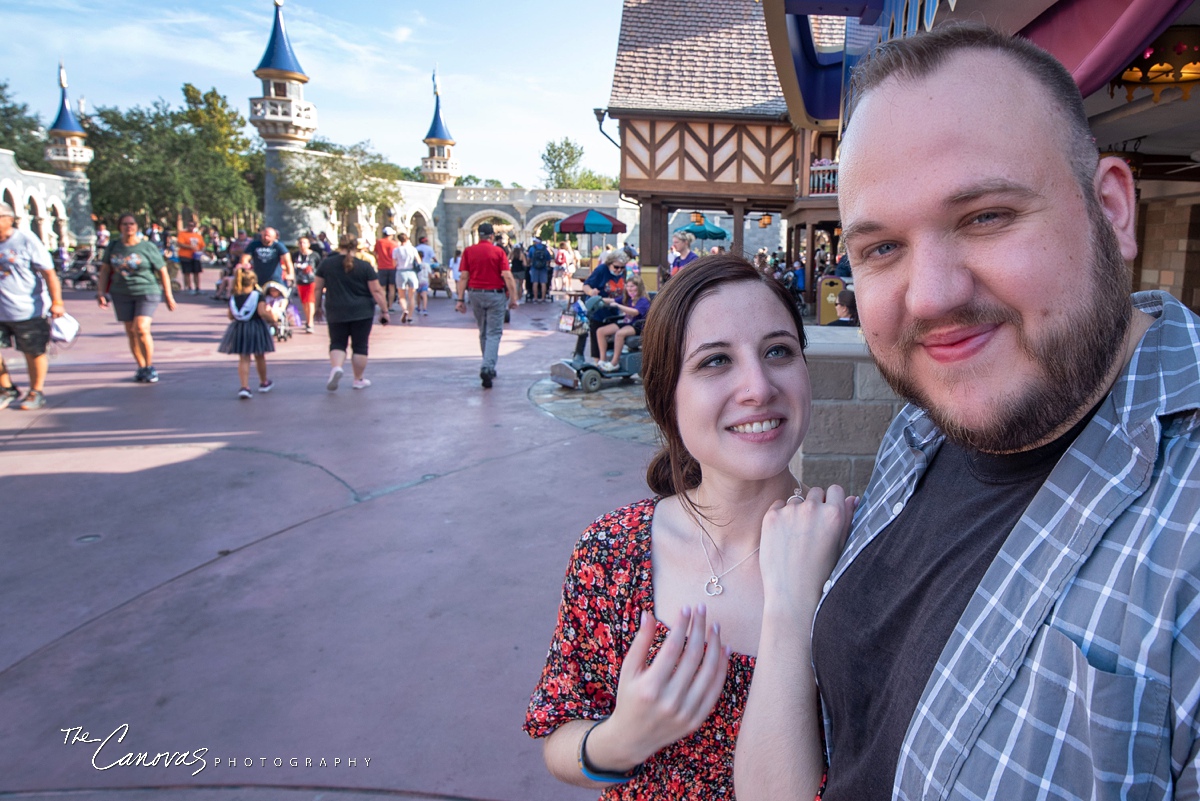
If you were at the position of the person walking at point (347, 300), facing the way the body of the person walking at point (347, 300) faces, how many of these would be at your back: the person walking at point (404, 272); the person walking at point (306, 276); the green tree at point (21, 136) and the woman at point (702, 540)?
1

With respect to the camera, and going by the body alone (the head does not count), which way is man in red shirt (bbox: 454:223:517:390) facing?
away from the camera

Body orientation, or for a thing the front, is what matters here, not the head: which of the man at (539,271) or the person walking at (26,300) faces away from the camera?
the man

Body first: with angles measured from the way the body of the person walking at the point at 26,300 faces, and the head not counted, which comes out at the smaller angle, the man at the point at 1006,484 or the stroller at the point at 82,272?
the man

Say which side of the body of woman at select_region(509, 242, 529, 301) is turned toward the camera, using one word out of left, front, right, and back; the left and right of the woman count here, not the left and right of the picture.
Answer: back

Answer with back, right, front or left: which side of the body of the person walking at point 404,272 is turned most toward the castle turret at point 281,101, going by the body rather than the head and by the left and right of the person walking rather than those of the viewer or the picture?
front

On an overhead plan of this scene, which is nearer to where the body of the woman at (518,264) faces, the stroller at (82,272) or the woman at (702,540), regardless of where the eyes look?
the stroller

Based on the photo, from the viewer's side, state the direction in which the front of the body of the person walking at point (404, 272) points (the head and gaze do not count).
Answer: away from the camera

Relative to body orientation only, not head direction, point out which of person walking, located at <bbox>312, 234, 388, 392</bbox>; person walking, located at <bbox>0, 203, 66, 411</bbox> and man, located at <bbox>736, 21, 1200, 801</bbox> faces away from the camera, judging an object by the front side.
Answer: person walking, located at <bbox>312, 234, 388, 392</bbox>

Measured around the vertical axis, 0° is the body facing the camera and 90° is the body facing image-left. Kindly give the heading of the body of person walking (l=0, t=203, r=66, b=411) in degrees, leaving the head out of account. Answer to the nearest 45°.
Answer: approximately 45°

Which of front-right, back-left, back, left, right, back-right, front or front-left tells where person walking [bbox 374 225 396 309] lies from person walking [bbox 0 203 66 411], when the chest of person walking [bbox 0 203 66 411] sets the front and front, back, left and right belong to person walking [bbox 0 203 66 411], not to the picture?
back

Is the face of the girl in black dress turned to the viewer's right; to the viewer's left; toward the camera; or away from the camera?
away from the camera

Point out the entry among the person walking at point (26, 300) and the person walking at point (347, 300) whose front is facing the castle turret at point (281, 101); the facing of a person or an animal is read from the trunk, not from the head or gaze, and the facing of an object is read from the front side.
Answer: the person walking at point (347, 300)

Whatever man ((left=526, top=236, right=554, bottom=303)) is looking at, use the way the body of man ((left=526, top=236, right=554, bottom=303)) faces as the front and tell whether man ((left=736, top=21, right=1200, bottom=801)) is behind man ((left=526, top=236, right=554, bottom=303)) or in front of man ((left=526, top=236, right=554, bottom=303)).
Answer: behind

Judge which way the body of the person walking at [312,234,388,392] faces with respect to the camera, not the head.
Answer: away from the camera

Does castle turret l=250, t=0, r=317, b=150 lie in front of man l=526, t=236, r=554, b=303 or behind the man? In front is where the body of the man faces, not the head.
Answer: in front

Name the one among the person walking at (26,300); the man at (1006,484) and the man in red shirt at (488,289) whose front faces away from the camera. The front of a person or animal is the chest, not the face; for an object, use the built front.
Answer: the man in red shirt

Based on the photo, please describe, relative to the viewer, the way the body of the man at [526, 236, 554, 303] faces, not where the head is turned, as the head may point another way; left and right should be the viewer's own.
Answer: facing away from the viewer

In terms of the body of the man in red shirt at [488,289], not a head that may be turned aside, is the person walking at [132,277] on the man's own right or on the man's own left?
on the man's own left
